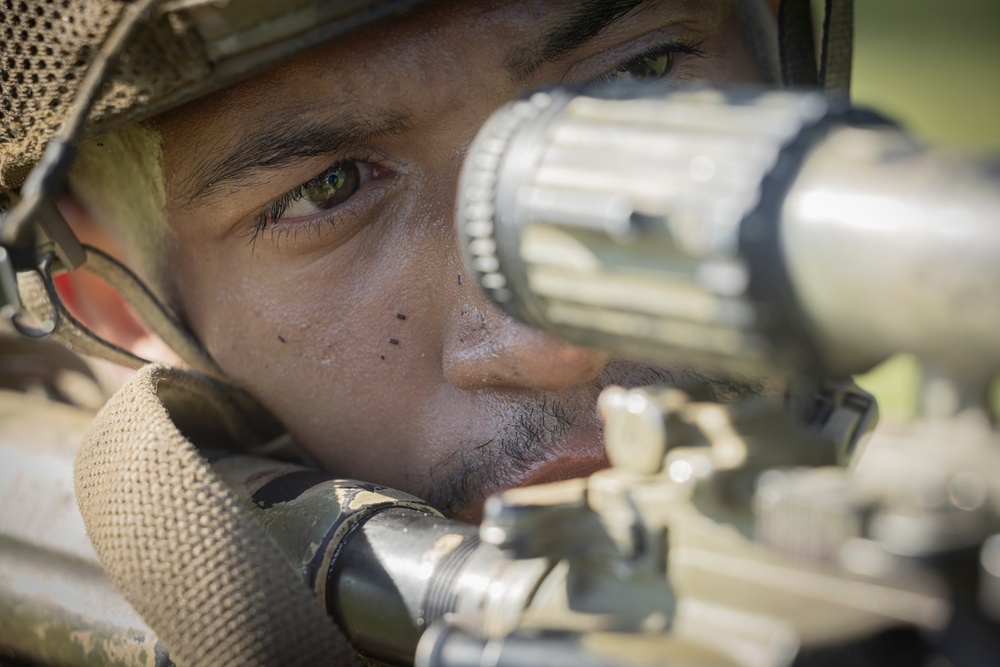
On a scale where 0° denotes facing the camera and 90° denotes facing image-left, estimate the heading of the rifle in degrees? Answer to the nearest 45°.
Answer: approximately 315°
